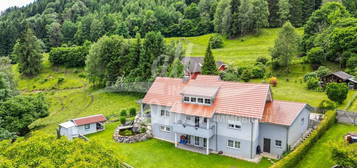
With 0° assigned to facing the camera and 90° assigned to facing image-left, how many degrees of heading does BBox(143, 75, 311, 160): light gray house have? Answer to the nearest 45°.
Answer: approximately 45°

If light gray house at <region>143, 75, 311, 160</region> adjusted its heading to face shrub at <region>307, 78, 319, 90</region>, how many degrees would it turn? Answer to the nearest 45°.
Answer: approximately 180°

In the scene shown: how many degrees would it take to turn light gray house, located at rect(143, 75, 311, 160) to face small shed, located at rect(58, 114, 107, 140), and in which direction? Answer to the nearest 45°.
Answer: approximately 45° to its right

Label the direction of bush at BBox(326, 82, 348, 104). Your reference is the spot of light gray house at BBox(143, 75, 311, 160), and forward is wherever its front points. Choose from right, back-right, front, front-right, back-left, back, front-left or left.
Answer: back

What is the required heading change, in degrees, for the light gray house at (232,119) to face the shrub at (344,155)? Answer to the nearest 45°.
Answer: approximately 90° to its left

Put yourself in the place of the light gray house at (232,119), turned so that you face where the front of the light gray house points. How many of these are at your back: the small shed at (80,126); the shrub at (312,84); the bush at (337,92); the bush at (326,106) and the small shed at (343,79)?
4

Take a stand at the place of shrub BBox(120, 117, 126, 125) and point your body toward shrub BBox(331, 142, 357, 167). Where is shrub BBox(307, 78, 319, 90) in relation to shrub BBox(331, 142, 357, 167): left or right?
left

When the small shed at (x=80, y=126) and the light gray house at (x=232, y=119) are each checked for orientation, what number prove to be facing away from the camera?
0
